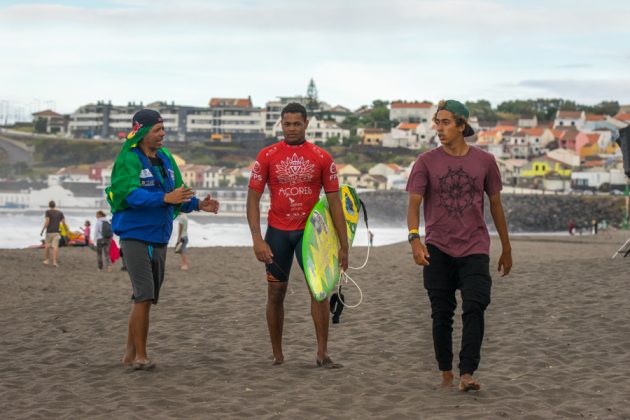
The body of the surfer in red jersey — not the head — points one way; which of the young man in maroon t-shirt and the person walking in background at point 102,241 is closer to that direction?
the young man in maroon t-shirt

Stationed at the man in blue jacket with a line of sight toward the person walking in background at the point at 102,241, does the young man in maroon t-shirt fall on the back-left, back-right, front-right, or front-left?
back-right

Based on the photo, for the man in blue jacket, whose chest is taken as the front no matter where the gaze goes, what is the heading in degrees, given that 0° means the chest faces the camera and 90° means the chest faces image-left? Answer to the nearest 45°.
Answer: approximately 315°

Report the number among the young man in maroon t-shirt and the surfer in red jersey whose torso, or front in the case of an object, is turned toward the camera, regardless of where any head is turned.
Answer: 2

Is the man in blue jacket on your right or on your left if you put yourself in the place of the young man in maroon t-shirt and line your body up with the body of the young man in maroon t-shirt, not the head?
on your right

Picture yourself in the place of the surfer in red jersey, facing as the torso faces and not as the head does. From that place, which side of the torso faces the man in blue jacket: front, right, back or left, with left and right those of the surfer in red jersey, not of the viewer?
right

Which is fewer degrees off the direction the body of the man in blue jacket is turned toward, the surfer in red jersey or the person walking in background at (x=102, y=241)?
the surfer in red jersey

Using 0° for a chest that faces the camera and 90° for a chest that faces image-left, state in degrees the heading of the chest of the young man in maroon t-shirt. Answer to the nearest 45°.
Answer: approximately 0°

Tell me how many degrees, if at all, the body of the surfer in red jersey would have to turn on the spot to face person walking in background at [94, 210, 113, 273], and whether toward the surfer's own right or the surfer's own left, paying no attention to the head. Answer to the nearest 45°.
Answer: approximately 180°
